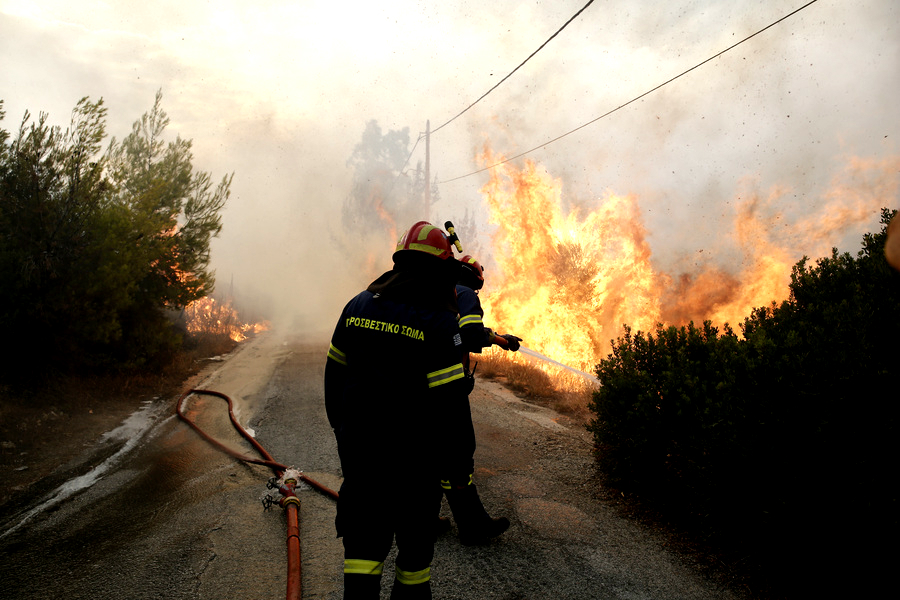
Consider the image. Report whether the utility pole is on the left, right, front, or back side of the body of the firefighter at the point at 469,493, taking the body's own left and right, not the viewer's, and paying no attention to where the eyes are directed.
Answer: left

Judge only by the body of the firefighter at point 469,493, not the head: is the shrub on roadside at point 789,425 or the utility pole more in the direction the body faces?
the shrub on roadside

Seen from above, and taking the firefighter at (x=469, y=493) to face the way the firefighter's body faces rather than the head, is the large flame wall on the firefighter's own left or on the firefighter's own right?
on the firefighter's own left

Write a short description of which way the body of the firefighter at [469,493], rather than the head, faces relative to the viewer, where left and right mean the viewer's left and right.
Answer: facing to the right of the viewer

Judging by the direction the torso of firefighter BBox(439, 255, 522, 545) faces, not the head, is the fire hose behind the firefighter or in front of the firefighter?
behind

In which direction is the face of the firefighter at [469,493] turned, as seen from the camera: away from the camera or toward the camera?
away from the camera

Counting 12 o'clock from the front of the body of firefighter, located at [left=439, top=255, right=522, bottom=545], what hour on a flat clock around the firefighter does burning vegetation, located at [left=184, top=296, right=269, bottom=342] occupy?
The burning vegetation is roughly at 8 o'clock from the firefighter.

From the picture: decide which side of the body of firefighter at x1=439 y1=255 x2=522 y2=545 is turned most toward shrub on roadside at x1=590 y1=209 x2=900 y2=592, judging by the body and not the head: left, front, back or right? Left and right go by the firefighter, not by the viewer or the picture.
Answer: front

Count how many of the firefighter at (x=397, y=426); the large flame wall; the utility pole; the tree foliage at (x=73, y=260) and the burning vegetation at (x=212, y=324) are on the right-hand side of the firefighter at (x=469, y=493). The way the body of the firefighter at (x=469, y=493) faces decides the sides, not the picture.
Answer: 1

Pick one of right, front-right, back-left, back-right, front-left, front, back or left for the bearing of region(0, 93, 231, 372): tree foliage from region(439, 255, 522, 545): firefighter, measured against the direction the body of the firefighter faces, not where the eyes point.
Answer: back-left
